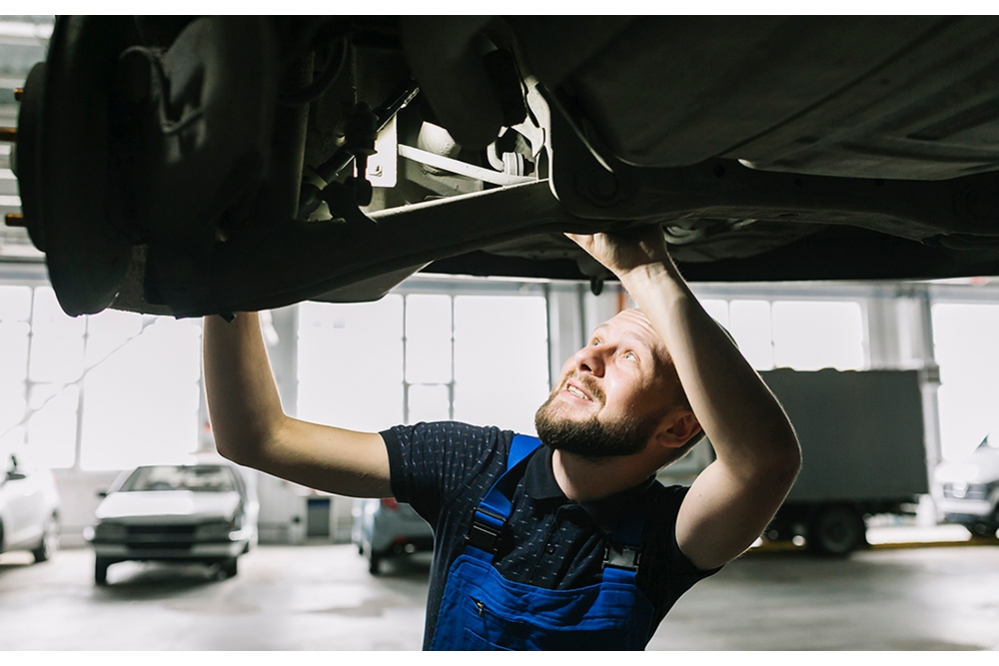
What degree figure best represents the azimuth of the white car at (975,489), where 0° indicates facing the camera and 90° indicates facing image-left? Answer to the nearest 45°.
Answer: approximately 45°

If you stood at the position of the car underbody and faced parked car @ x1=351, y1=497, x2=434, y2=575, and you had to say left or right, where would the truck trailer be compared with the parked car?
right

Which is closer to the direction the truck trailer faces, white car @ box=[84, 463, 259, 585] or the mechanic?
the white car

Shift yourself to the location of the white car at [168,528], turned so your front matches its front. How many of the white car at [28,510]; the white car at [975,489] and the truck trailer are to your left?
2

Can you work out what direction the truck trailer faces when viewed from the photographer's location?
facing to the left of the viewer

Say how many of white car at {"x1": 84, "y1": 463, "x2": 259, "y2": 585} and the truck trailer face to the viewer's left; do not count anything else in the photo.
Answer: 1

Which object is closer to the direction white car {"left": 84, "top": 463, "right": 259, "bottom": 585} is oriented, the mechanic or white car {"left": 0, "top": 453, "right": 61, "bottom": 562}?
the mechanic

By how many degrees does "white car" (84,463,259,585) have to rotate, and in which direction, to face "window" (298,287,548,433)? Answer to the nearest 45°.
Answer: approximately 135° to its left

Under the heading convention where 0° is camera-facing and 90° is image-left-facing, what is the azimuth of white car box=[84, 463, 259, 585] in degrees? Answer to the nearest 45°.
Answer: approximately 0°

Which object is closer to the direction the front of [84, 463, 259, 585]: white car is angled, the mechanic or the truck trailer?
the mechanic
